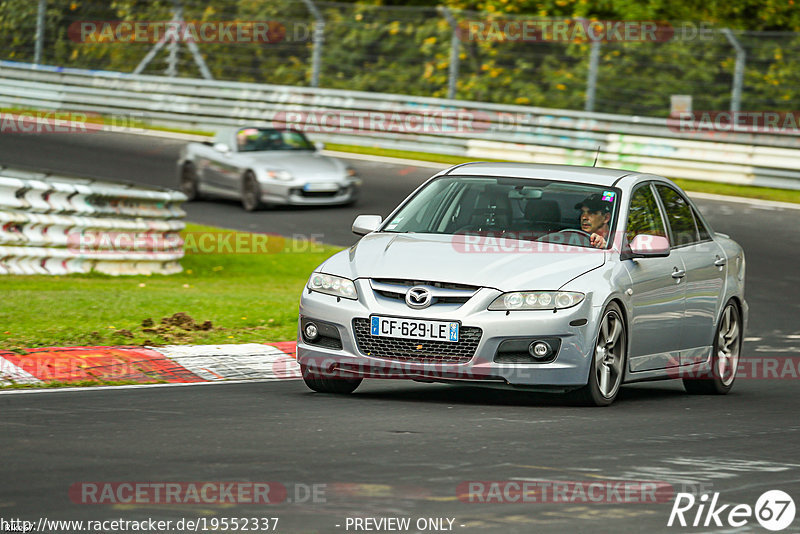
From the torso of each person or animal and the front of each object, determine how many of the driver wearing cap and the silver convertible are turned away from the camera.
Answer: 0

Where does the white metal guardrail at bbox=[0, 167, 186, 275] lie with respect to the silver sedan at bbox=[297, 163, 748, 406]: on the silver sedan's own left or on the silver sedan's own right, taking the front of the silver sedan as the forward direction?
on the silver sedan's own right

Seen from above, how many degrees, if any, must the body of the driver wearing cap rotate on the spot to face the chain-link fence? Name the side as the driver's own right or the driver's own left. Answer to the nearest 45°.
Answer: approximately 135° to the driver's own right

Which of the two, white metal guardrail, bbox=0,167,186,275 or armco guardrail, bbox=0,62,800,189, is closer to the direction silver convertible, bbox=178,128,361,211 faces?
the white metal guardrail

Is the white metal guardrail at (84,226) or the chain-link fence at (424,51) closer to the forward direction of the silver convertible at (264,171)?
the white metal guardrail

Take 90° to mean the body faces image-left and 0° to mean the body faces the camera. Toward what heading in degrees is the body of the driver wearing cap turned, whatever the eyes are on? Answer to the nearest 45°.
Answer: approximately 45°

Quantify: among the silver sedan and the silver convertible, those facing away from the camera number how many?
0

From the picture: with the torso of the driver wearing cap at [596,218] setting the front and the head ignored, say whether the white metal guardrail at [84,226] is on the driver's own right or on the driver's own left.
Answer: on the driver's own right

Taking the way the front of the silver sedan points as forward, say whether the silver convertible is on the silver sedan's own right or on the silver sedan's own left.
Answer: on the silver sedan's own right

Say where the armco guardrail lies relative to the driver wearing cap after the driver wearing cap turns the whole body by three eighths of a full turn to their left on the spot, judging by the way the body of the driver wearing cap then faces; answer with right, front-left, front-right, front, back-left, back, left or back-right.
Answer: left

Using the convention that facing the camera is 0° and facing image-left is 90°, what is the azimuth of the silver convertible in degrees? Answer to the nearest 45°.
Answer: approximately 315°
